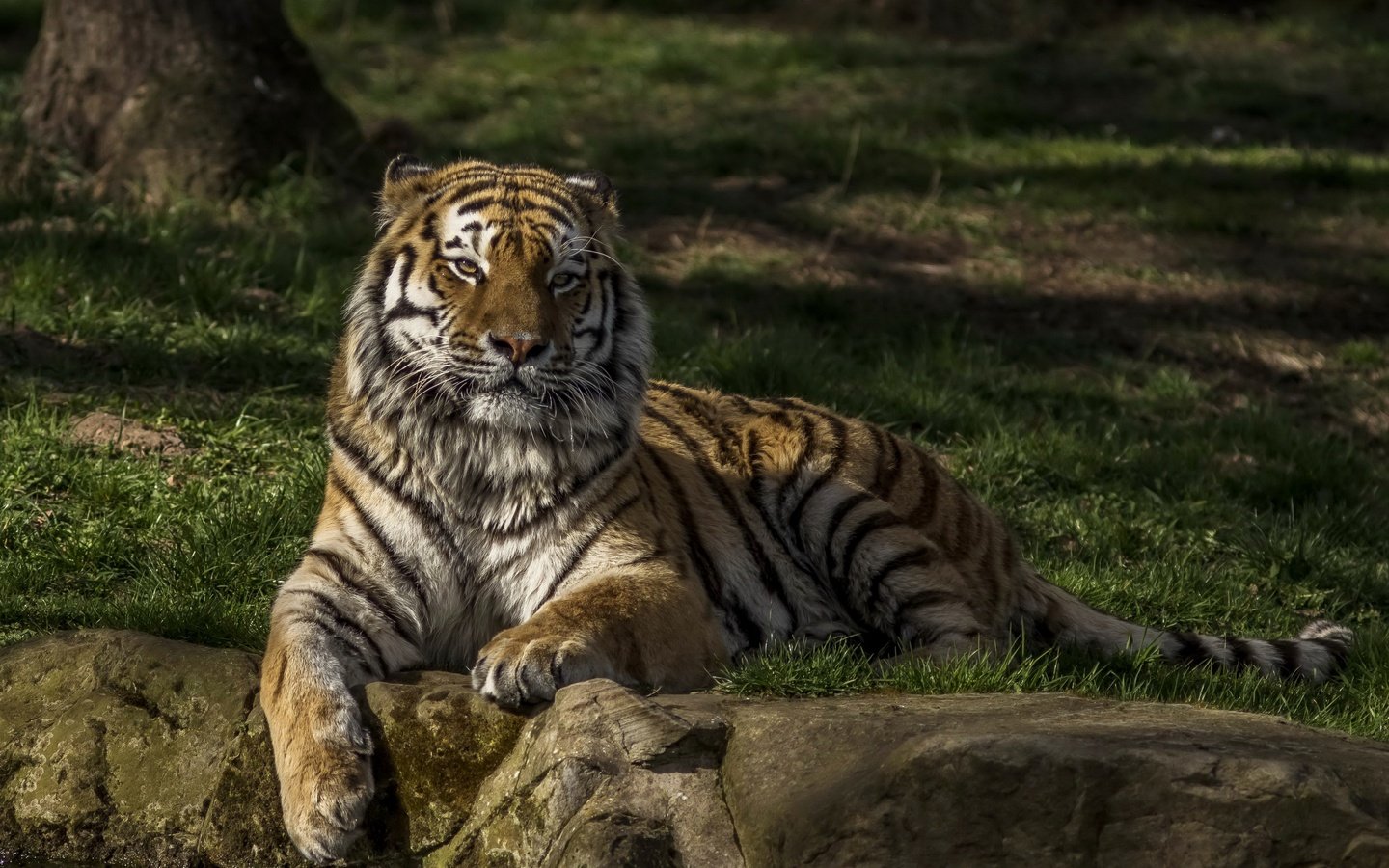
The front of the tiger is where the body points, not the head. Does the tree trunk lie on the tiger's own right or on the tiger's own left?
on the tiger's own right

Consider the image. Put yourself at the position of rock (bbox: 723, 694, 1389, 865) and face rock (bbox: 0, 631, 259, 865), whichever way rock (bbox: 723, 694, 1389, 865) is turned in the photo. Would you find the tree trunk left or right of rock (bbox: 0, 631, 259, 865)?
right

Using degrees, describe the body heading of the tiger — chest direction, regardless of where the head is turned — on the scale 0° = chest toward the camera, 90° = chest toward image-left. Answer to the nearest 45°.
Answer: approximately 45°

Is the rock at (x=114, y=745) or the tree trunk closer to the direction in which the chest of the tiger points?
the rock
